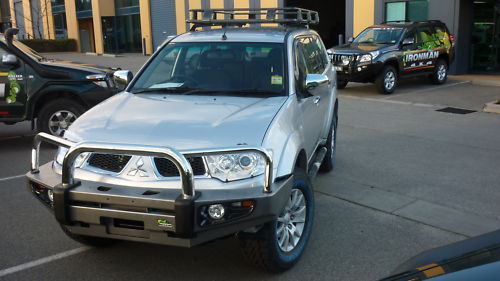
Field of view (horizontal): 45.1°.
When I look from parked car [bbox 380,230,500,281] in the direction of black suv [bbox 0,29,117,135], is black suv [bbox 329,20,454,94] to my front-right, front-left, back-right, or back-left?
front-right

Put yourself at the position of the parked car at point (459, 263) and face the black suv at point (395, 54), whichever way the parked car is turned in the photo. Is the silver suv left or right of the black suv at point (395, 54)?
left

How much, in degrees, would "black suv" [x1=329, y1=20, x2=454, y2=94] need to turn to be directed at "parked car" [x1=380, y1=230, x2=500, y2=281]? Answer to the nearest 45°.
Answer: approximately 45° to its left

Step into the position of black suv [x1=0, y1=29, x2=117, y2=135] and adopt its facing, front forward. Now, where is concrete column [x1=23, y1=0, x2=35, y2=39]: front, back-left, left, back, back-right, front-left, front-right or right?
left

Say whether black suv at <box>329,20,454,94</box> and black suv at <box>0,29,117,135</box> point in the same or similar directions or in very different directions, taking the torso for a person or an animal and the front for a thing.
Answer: very different directions

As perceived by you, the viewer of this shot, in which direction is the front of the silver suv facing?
facing the viewer and to the left of the viewer

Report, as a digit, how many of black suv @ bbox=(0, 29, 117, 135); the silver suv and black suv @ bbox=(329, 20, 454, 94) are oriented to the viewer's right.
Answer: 1

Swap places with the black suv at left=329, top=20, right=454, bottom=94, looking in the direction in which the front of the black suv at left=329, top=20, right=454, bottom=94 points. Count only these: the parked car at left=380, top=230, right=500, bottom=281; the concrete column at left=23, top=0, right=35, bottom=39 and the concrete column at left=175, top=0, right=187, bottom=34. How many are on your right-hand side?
2

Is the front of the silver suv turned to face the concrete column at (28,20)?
no

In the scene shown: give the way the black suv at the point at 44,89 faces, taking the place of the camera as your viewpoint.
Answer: facing to the right of the viewer

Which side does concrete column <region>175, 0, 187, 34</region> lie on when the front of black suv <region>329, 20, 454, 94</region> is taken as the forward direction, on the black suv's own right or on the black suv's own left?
on the black suv's own right

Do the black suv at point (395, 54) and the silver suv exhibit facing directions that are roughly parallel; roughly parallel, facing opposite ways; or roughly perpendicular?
roughly parallel

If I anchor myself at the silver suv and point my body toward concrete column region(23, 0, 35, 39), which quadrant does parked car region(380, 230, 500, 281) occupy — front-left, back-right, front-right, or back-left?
back-right

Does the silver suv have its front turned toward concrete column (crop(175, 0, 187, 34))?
no

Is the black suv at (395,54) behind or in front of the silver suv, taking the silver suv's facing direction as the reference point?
behind

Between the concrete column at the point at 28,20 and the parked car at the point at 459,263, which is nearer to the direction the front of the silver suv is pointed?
the parked car
